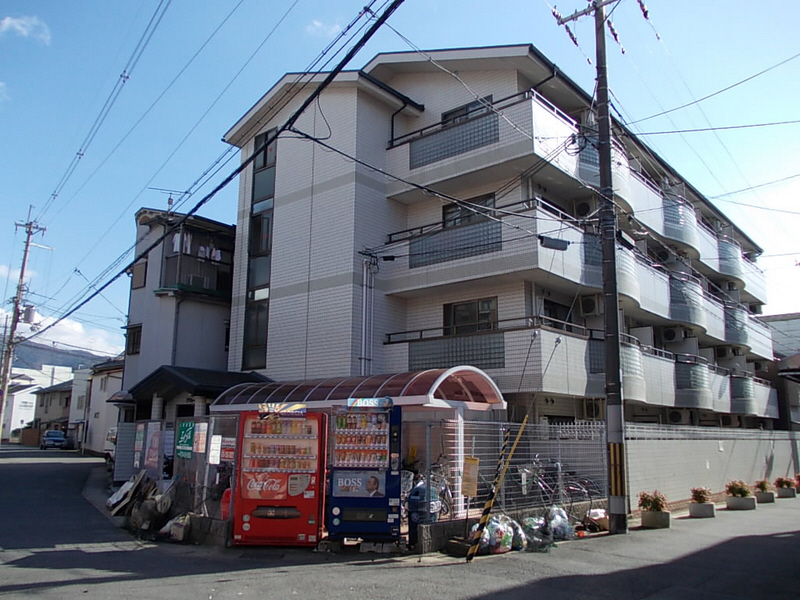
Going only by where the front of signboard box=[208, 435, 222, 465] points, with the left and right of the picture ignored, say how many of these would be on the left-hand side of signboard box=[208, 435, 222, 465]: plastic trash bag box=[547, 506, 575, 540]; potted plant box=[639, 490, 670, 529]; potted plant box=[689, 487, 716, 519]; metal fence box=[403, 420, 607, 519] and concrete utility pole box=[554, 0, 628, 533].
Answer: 5

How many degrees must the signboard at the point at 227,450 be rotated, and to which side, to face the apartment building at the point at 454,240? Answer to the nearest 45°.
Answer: approximately 135° to its left

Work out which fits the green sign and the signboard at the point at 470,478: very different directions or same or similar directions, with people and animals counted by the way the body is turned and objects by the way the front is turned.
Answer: same or similar directions

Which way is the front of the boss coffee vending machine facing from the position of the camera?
facing the viewer

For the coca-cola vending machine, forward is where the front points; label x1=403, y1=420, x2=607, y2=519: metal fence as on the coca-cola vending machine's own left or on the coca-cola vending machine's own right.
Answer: on the coca-cola vending machine's own left

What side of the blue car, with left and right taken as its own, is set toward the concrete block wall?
front

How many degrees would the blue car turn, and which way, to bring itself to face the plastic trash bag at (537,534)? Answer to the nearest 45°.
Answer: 0° — it already faces it

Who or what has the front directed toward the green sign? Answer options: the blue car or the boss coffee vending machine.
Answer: the blue car

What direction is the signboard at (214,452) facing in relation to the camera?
toward the camera

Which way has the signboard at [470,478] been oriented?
toward the camera

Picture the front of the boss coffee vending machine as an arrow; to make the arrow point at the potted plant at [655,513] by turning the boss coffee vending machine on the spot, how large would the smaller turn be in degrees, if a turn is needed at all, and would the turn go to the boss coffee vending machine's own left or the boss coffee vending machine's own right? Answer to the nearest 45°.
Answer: approximately 135° to the boss coffee vending machine's own left

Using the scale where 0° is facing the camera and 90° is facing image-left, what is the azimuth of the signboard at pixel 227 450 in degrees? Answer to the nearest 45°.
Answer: approximately 0°

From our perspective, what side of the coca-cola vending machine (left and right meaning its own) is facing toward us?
front

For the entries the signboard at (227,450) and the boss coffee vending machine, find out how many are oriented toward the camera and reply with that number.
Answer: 2

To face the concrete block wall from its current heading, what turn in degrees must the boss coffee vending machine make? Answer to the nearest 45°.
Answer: approximately 135° to its left

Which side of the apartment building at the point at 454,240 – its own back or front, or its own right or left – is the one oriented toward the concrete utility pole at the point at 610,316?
front

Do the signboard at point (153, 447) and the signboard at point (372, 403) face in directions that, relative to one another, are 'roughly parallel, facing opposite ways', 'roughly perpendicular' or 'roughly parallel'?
roughly parallel

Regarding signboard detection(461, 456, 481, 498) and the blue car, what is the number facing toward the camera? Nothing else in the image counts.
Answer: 2

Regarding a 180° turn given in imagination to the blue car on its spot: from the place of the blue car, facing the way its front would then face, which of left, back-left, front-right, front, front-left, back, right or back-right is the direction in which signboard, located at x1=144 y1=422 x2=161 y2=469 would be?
back
